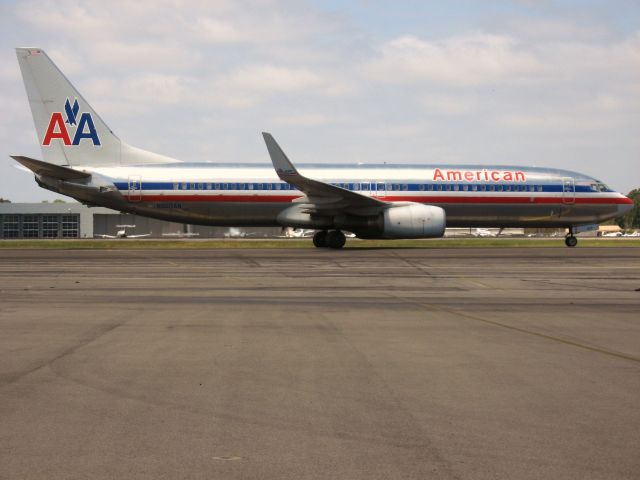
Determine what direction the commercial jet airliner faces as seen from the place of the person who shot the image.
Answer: facing to the right of the viewer
